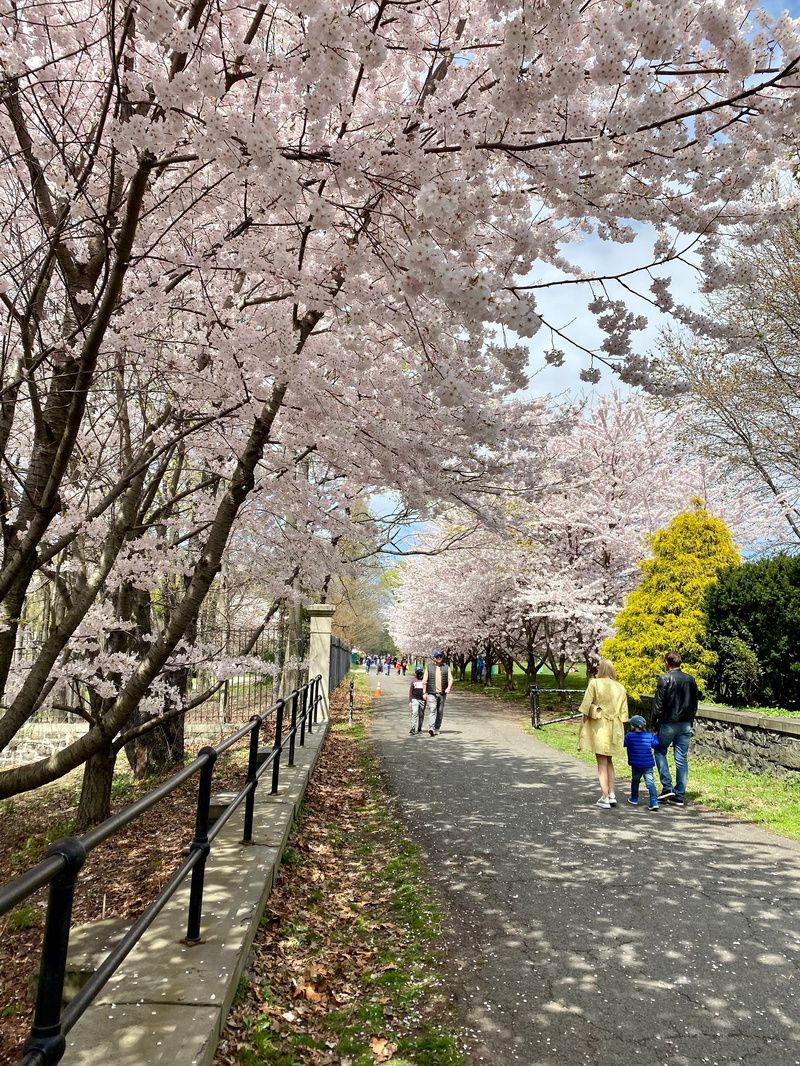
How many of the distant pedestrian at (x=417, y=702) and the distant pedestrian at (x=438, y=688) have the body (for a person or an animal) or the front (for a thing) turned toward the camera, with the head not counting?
2

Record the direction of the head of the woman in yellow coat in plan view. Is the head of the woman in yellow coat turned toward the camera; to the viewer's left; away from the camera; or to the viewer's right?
away from the camera

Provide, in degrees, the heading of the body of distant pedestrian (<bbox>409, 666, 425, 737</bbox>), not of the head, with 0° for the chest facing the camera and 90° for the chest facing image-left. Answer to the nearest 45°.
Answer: approximately 0°

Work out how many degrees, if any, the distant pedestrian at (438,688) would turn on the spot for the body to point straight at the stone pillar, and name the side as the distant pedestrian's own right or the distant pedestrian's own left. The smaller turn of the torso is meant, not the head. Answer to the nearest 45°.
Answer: approximately 90° to the distant pedestrian's own right

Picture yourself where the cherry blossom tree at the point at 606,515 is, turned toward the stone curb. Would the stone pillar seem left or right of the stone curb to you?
right

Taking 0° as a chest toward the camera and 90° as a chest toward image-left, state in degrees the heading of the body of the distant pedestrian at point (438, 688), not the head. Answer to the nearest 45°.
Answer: approximately 0°

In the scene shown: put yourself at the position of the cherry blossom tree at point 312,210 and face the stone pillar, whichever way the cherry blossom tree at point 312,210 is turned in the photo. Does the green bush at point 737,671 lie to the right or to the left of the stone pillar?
right

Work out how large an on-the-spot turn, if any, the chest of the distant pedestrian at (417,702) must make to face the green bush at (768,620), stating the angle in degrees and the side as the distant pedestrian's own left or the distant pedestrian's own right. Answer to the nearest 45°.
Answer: approximately 45° to the distant pedestrian's own left

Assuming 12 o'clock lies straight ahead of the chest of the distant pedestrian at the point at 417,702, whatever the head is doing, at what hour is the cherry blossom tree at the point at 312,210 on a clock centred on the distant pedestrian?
The cherry blossom tree is roughly at 12 o'clock from the distant pedestrian.

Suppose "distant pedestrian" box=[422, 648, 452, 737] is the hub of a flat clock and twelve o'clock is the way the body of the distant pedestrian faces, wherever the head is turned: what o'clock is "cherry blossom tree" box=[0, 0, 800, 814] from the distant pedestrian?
The cherry blossom tree is roughly at 12 o'clock from the distant pedestrian.
